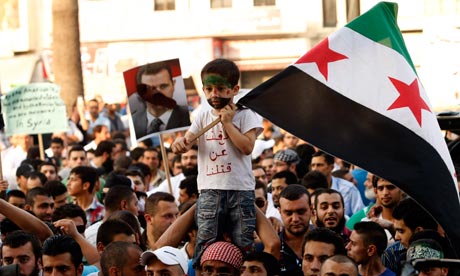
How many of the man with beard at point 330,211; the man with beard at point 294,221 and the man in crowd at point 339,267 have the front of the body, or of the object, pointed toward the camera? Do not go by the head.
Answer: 3

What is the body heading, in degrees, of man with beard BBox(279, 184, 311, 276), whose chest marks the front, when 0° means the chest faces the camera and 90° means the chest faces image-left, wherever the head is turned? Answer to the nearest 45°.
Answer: approximately 0°

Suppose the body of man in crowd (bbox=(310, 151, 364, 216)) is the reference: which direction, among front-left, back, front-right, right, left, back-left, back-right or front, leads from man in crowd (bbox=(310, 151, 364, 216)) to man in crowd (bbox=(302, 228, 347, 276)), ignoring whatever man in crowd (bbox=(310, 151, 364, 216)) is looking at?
front-left

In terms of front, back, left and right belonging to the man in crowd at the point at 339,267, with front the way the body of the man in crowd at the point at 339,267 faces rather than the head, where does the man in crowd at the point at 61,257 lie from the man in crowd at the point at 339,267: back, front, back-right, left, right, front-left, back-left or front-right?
right

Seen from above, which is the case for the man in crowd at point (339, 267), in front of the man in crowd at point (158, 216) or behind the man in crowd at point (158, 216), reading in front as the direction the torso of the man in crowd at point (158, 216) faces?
in front
